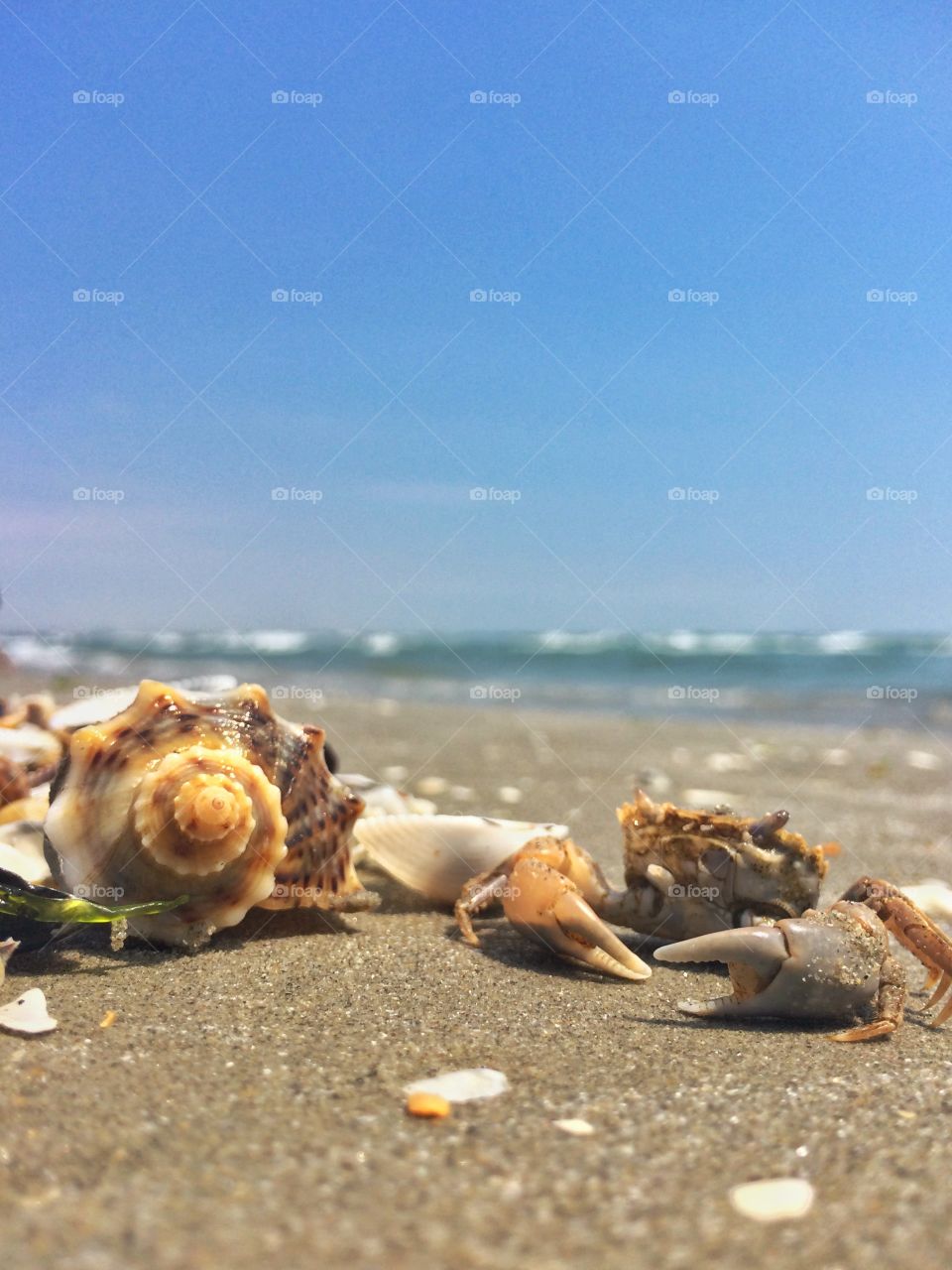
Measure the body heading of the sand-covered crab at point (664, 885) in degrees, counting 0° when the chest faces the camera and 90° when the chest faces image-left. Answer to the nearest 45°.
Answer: approximately 0°

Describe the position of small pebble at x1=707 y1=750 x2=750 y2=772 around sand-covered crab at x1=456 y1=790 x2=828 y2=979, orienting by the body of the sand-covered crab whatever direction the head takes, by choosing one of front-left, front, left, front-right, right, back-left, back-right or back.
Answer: back

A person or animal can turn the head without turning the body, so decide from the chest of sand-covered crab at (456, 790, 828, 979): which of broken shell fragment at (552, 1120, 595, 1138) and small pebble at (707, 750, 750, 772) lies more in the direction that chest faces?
the broken shell fragment

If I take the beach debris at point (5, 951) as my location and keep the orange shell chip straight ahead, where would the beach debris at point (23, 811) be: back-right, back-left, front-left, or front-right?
back-left

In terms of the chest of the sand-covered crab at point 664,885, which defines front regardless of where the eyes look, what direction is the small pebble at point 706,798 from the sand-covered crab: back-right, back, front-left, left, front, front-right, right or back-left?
back

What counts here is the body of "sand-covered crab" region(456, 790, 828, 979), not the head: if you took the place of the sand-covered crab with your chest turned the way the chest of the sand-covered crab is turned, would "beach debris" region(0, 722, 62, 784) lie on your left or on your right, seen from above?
on your right

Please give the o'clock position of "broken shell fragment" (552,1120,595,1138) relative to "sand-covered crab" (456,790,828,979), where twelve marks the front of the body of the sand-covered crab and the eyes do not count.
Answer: The broken shell fragment is roughly at 12 o'clock from the sand-covered crab.
